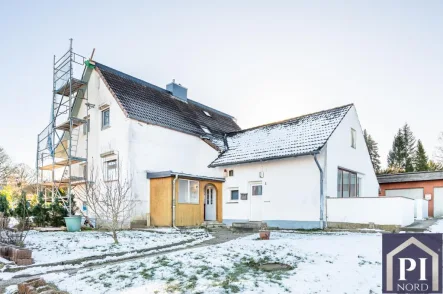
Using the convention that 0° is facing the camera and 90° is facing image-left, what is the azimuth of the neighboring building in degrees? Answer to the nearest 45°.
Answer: approximately 0°

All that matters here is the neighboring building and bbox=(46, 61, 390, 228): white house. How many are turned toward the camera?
2

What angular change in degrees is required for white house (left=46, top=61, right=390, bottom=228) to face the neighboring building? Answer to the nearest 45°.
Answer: approximately 135° to its left

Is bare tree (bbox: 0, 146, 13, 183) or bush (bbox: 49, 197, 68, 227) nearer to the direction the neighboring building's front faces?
the bush

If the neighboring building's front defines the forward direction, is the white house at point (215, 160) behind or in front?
in front

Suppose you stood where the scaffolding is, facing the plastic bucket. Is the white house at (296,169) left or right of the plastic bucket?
left

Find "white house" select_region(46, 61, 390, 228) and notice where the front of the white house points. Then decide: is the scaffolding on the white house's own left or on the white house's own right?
on the white house's own right

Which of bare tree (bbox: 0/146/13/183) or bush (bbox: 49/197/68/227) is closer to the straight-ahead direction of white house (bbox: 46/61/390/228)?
the bush
